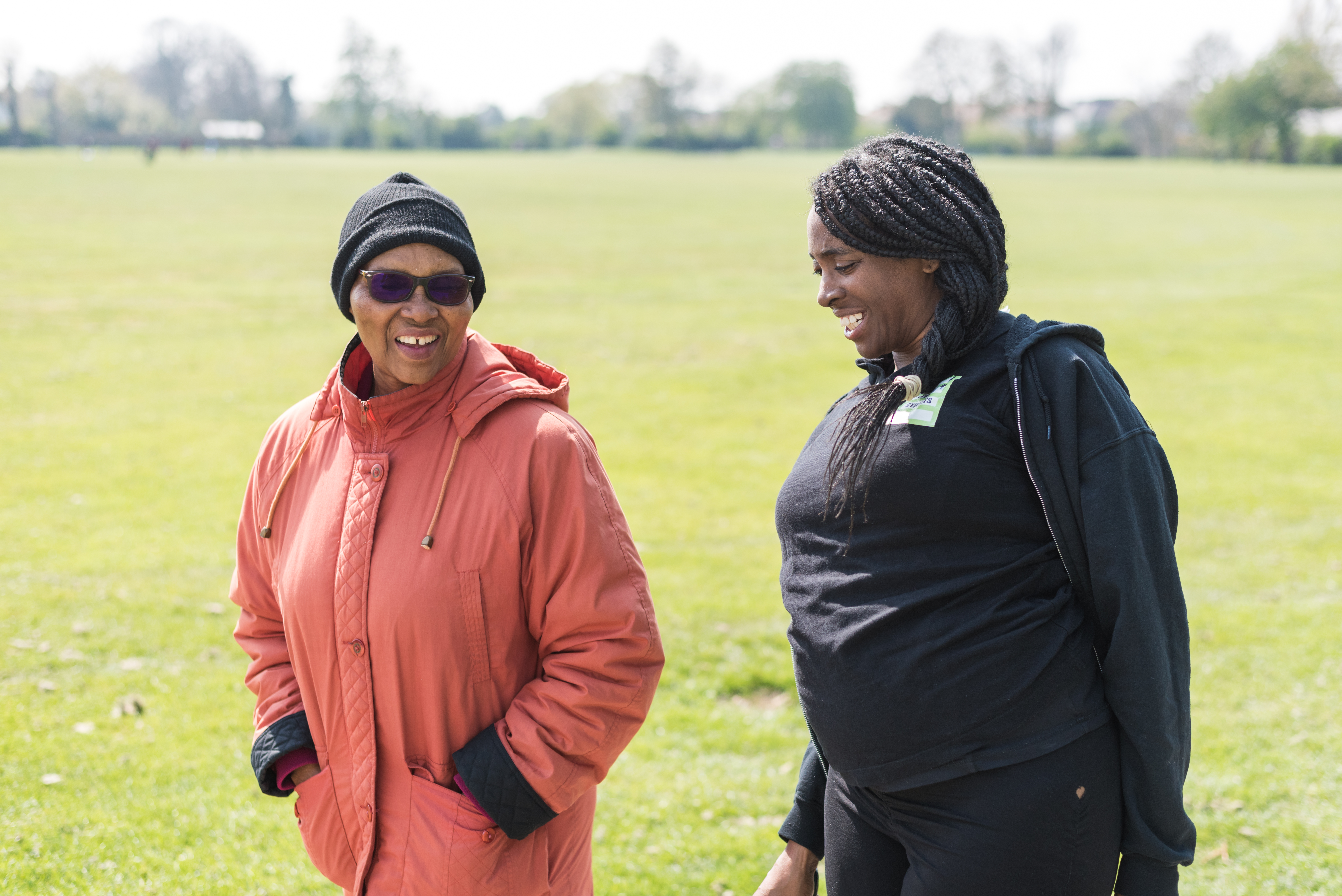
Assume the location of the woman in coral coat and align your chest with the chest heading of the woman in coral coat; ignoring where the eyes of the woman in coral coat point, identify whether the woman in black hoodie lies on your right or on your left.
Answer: on your left

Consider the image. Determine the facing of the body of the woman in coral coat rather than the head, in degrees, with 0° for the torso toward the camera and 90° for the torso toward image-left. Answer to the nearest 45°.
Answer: approximately 45°

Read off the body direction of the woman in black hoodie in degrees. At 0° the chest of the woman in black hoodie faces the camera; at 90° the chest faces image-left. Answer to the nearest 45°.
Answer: approximately 45°
